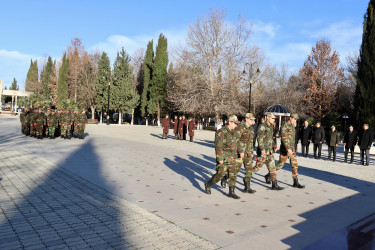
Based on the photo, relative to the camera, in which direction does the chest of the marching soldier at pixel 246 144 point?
to the viewer's right

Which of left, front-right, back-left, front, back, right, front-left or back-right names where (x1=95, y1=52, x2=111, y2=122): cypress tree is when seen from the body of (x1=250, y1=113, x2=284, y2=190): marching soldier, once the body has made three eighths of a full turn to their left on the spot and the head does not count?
front

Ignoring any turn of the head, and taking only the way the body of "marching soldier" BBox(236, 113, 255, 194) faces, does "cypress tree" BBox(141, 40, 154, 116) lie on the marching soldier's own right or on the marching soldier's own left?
on the marching soldier's own left

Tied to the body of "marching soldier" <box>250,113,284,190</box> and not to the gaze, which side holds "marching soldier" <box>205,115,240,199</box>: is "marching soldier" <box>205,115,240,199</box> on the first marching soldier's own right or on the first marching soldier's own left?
on the first marching soldier's own right

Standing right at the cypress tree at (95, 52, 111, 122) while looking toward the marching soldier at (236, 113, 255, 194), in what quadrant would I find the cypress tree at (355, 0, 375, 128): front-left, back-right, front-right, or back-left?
front-left

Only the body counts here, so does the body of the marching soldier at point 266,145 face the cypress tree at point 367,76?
no

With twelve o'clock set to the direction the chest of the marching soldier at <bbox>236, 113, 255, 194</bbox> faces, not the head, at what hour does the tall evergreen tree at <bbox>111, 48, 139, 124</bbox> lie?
The tall evergreen tree is roughly at 8 o'clock from the marching soldier.

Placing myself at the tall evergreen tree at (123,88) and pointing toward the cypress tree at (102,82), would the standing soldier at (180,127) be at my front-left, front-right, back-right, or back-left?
back-left

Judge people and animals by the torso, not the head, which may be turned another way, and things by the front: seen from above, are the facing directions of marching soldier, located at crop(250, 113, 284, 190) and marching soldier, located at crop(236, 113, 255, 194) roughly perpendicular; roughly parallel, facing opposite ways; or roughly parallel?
roughly parallel

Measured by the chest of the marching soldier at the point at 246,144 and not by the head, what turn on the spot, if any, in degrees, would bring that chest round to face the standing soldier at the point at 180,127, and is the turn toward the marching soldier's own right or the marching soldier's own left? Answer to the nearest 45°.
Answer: approximately 90° to the marching soldier's own left

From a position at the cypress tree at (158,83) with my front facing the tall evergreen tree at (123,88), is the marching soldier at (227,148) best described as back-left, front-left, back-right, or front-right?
back-left

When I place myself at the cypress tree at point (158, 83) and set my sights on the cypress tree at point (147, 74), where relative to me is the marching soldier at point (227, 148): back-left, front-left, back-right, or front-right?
back-left
